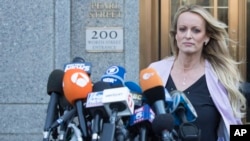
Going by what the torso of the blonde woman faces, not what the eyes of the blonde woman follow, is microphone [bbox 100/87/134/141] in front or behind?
in front

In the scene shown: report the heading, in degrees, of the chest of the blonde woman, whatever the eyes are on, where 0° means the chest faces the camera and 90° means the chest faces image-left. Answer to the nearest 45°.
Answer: approximately 45°

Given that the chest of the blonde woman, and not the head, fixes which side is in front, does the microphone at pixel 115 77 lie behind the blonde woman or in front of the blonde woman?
in front

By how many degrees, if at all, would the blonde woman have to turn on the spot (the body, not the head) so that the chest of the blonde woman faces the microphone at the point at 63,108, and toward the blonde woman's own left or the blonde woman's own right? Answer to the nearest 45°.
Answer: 0° — they already face it

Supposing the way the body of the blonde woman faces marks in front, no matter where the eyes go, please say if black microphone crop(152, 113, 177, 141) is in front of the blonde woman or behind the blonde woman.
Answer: in front

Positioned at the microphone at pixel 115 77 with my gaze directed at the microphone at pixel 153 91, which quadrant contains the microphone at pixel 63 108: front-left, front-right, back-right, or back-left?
back-right

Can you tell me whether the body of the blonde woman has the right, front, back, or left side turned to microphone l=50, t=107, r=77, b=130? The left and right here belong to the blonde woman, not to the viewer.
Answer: front
